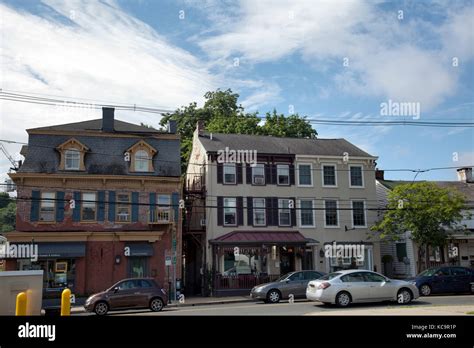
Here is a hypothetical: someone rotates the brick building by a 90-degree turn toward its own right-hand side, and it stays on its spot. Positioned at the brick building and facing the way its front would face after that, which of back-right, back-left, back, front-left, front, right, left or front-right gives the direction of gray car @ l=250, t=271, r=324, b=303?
back-left

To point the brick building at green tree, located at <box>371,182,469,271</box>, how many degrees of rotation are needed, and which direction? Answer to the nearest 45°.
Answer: approximately 90° to its left

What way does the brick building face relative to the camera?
toward the camera

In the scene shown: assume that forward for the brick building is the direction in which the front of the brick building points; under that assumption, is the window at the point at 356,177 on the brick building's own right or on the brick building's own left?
on the brick building's own left

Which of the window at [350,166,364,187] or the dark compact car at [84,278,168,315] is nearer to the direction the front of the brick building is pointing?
the dark compact car

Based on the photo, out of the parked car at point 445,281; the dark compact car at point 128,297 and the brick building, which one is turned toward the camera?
the brick building

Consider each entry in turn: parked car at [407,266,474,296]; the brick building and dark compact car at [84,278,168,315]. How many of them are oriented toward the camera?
1

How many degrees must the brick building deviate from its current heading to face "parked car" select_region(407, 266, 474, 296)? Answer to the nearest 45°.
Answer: approximately 45° to its left

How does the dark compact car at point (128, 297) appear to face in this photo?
to the viewer's left

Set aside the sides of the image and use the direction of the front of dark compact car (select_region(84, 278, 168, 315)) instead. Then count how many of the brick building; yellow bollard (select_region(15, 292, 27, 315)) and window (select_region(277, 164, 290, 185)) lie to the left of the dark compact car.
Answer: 1

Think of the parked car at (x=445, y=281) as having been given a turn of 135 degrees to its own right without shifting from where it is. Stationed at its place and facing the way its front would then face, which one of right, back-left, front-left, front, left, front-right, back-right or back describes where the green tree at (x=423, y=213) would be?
front-left

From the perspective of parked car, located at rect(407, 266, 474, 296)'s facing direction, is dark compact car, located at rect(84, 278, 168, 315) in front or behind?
in front

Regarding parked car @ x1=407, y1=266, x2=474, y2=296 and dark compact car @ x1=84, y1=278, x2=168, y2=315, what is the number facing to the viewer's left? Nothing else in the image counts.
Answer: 2

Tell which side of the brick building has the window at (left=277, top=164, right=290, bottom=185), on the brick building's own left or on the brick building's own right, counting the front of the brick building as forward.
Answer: on the brick building's own left

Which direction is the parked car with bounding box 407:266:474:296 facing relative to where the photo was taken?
to the viewer's left

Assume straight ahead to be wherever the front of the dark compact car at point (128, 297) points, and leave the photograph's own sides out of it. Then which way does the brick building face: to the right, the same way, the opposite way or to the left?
to the left

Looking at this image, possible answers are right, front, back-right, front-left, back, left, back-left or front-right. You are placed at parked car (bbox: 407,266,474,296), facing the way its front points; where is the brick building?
front
